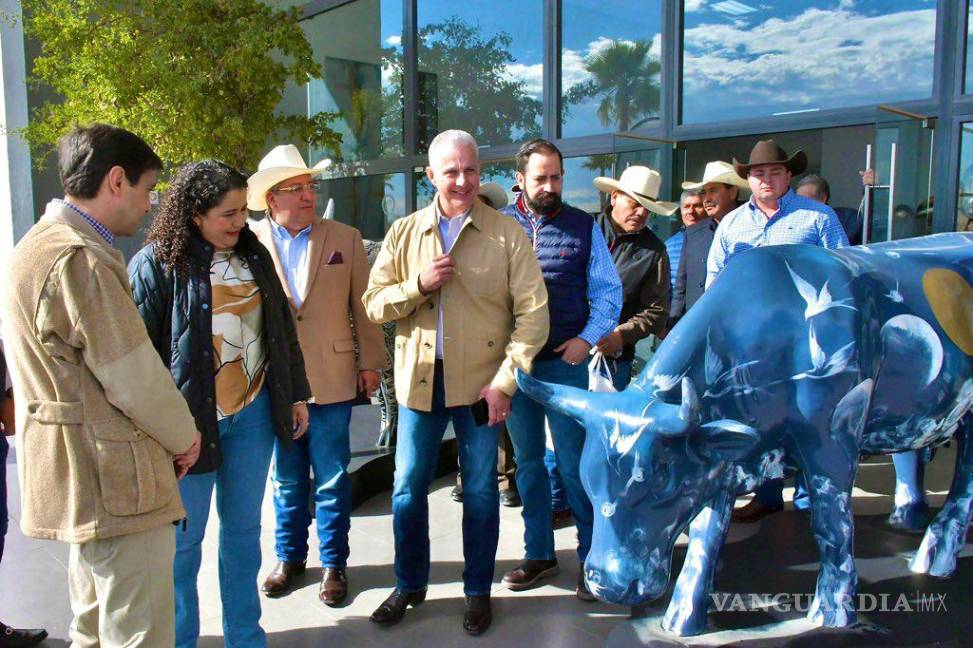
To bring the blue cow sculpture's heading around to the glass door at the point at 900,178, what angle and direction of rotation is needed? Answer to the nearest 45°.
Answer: approximately 135° to its right

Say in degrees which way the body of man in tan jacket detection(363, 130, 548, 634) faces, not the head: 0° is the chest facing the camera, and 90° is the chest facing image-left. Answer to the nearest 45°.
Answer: approximately 0°

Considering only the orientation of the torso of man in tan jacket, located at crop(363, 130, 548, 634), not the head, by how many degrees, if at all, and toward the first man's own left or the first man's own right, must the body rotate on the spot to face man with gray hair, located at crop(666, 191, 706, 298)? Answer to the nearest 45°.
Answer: approximately 135° to the first man's own left

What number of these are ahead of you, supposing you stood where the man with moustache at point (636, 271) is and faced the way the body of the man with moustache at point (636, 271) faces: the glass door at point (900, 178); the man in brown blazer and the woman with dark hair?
2

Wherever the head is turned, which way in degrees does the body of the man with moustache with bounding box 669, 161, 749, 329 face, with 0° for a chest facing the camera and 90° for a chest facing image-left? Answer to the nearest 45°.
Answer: approximately 45°

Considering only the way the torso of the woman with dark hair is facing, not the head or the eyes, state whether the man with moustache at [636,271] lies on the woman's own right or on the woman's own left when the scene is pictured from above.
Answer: on the woman's own left
